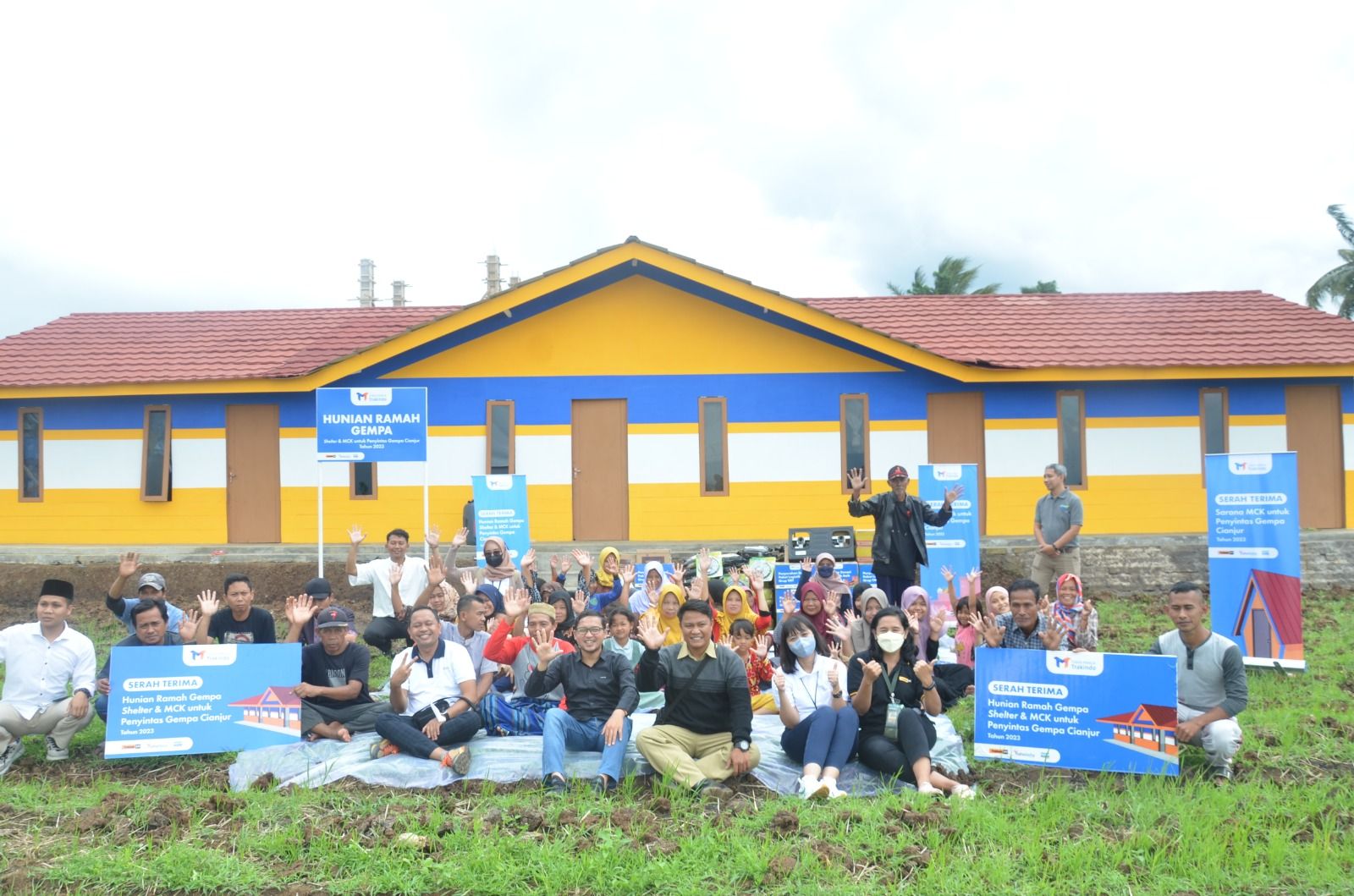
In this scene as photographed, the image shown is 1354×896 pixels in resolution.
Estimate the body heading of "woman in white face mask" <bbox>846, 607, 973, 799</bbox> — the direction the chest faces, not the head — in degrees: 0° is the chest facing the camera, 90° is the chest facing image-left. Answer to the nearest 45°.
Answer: approximately 0°

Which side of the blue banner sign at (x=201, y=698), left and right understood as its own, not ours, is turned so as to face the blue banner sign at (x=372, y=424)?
back

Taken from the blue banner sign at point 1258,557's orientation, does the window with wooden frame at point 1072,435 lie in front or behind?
behind

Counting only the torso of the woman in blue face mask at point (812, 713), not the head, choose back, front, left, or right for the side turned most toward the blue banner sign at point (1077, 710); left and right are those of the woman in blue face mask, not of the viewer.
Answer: left

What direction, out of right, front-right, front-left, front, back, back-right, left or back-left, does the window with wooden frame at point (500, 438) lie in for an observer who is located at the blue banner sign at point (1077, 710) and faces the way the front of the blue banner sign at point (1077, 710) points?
back-right

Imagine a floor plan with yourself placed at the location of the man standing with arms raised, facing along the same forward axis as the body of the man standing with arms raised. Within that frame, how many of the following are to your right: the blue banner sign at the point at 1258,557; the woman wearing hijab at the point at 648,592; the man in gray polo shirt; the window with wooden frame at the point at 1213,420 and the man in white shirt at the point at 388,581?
2

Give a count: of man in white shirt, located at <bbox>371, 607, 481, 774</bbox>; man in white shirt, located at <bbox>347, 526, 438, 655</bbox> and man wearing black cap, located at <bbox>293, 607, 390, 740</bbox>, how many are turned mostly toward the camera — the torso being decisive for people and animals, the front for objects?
3

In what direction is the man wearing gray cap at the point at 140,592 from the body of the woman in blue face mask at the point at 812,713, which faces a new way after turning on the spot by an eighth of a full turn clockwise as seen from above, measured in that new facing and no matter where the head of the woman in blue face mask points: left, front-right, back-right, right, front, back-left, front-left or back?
front-right

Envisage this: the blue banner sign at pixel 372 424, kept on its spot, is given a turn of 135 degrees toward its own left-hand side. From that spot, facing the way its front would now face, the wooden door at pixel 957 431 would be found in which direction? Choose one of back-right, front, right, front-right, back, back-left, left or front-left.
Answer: front-right
